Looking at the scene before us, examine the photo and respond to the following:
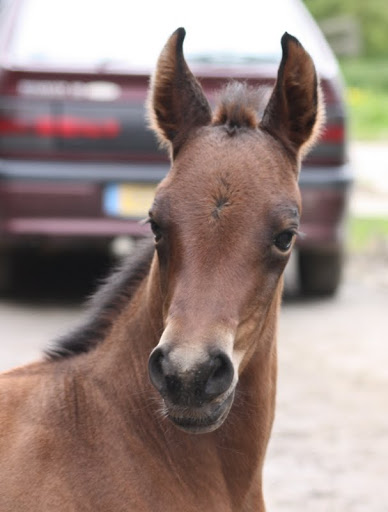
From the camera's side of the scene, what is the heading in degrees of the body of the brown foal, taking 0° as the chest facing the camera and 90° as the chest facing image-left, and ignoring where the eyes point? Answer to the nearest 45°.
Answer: approximately 315°

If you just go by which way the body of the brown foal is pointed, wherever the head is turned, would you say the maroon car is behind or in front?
behind

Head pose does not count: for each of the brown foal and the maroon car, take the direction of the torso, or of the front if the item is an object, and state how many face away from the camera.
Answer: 1

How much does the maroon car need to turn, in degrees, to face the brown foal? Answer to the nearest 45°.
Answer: approximately 180°

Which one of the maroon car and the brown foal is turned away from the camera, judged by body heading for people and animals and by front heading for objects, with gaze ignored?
the maroon car

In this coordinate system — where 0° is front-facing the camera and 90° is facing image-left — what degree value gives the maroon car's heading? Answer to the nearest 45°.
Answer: approximately 180°
